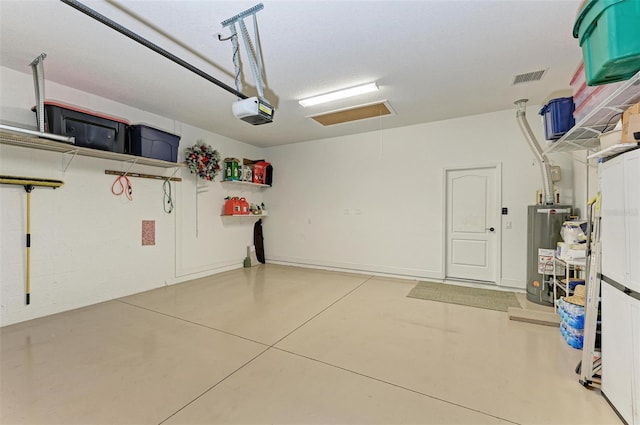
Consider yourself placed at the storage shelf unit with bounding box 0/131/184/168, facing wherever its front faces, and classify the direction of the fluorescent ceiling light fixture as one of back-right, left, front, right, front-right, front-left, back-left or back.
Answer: front

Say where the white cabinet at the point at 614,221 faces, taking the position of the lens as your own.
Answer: facing the viewer and to the left of the viewer

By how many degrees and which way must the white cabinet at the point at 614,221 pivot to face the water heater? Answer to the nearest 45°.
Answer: approximately 135° to its right

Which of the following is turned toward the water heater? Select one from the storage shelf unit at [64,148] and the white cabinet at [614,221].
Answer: the storage shelf unit

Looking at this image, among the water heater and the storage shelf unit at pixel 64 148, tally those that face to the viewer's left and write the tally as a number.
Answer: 0

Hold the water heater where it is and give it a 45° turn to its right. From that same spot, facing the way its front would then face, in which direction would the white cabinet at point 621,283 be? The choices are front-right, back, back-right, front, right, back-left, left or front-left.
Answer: front-left

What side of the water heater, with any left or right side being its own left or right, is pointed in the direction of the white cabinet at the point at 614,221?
front

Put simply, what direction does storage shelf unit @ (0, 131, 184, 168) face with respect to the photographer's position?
facing the viewer and to the right of the viewer

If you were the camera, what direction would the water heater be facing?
facing the viewer

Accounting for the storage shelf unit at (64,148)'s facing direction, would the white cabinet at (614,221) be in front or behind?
in front

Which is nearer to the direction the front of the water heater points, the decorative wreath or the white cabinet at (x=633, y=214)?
the white cabinet

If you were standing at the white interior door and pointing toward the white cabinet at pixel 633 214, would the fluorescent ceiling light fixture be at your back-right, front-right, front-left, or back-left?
front-right

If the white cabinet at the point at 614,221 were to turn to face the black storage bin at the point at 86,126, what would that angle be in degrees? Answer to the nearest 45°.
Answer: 0° — it already faces it

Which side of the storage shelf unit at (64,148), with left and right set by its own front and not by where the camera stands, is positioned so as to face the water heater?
front

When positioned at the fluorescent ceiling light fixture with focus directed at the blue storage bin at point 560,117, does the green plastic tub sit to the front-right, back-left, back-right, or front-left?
front-right
